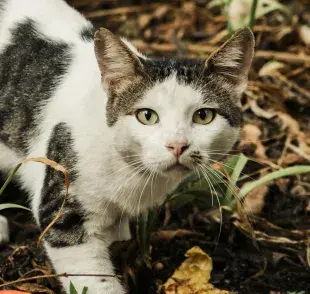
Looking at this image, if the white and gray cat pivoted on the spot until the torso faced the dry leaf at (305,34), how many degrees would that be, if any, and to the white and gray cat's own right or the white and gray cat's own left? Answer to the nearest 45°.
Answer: approximately 90° to the white and gray cat's own left

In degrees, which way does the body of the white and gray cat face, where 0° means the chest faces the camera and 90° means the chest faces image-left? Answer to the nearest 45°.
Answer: approximately 315°

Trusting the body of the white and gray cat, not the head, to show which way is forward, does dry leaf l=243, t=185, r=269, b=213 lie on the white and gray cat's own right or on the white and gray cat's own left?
on the white and gray cat's own left

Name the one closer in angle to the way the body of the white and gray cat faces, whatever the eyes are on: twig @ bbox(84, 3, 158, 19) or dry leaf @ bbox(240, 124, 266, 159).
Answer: the dry leaf

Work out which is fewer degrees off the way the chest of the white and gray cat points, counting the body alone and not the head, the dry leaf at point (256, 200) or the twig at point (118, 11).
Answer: the dry leaf

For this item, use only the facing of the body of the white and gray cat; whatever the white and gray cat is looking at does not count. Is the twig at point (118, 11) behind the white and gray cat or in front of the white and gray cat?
behind
